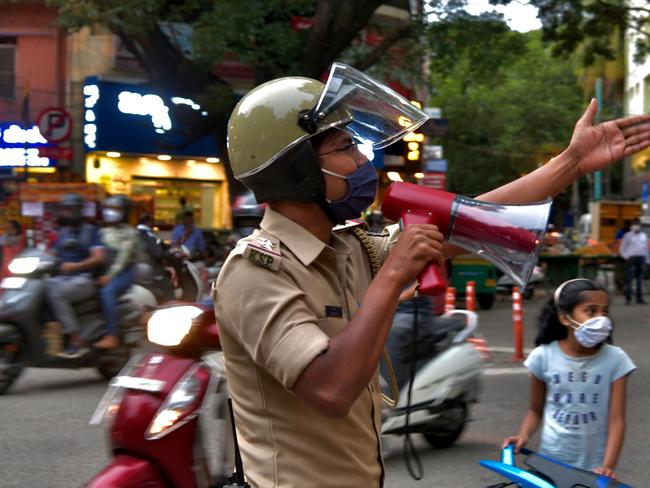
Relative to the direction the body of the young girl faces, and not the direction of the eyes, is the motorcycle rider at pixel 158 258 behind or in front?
behind

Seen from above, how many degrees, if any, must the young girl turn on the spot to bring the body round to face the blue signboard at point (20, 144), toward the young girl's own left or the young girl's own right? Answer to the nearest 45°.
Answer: approximately 135° to the young girl's own right

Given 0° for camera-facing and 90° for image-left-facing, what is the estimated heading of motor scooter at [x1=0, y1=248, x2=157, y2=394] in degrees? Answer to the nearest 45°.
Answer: approximately 45°

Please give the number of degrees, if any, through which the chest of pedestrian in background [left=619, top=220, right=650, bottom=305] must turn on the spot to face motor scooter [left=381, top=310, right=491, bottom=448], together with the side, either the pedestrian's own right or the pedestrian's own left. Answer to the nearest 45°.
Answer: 0° — they already face it

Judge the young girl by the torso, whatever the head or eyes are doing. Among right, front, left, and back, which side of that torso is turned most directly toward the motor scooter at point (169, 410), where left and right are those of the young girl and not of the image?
right

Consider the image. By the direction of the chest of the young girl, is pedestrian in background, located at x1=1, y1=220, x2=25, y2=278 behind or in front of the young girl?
behind

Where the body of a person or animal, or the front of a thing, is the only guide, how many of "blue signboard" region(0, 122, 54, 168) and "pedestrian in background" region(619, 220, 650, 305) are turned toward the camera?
2

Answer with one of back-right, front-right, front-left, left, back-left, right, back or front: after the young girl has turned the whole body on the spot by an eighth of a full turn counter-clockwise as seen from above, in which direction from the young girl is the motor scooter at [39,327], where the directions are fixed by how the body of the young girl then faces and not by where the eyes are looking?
back

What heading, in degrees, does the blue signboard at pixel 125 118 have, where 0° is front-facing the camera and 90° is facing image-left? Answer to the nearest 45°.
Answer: approximately 315°

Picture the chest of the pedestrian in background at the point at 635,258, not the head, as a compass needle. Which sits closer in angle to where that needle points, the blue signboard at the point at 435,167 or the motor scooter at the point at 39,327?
the motor scooter

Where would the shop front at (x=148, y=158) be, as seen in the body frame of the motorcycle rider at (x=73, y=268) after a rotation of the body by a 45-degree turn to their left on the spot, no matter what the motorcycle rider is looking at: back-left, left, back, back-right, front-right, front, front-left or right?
back

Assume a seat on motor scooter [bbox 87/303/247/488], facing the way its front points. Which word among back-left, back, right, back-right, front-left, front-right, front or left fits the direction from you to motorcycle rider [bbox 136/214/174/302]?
back-right
